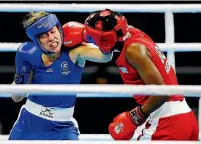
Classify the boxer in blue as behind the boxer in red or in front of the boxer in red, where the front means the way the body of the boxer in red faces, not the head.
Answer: in front

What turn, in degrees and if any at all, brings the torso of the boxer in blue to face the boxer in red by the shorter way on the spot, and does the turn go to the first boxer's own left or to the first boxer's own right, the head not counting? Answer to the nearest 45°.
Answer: approximately 45° to the first boxer's own left

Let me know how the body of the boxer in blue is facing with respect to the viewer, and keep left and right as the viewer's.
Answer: facing the viewer

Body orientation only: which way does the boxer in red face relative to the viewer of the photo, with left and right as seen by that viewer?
facing to the left of the viewer

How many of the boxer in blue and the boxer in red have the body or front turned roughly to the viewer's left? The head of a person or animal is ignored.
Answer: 1

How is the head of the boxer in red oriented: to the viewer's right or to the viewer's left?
to the viewer's left

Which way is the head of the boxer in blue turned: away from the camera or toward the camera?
toward the camera
